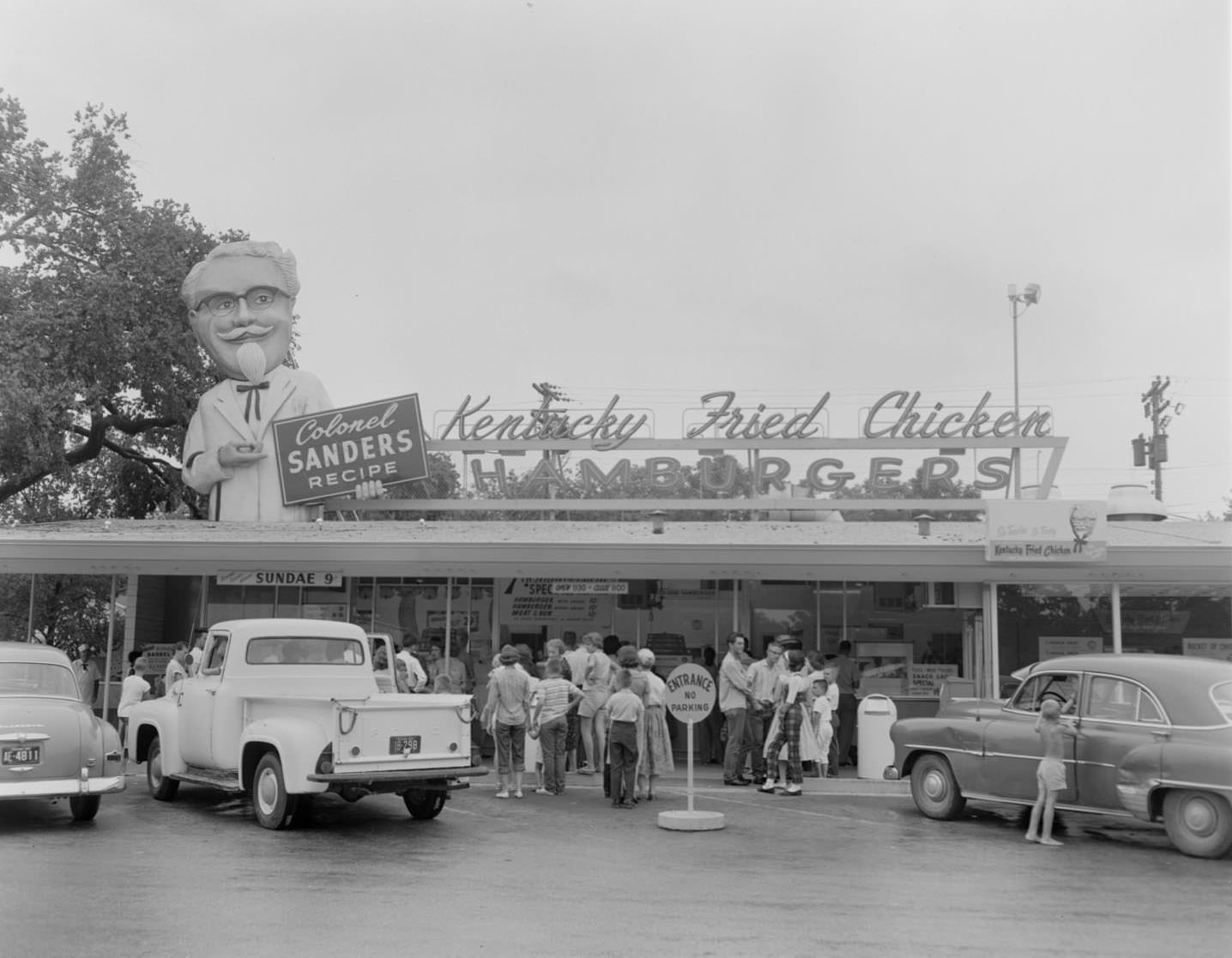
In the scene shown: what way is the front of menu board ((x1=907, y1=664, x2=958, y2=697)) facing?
toward the camera

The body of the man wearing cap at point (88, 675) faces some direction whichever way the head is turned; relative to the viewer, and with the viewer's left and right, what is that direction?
facing the viewer

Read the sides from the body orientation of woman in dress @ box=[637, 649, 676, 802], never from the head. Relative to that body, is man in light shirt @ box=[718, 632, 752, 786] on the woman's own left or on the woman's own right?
on the woman's own right

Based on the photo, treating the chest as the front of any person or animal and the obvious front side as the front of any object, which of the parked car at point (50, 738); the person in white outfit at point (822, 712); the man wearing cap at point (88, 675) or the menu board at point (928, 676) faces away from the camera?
the parked car

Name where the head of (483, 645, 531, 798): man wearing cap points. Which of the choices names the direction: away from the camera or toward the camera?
away from the camera

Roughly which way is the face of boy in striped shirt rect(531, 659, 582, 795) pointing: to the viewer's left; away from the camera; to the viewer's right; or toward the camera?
away from the camera

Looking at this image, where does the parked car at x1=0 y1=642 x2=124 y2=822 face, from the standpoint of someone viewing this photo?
facing away from the viewer

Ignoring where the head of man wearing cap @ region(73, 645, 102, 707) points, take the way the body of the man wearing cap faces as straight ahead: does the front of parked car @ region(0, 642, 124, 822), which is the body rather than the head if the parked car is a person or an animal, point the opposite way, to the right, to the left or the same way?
the opposite way

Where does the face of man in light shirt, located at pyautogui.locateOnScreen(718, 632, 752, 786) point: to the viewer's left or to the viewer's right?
to the viewer's right

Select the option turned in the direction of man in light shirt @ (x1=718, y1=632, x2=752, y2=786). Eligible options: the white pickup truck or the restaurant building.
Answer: the restaurant building

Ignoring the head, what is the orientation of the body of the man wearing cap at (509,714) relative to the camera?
away from the camera

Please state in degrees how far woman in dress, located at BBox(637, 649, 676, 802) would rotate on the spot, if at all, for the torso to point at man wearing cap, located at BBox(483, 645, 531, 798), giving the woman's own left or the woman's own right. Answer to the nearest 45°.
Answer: approximately 45° to the woman's own left

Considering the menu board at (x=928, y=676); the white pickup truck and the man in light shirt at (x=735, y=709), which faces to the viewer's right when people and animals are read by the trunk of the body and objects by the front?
the man in light shirt
